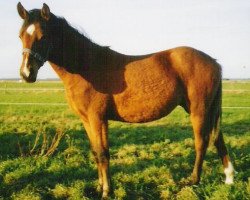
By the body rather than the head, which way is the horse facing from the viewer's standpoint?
to the viewer's left
